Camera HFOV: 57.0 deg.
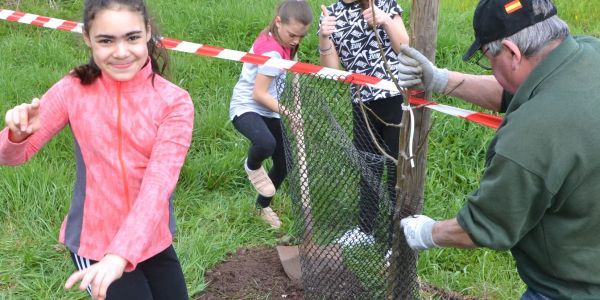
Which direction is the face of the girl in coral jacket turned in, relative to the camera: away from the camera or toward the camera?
toward the camera

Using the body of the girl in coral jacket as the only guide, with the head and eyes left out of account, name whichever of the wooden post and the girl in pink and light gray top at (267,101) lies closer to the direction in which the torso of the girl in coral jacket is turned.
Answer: the wooden post

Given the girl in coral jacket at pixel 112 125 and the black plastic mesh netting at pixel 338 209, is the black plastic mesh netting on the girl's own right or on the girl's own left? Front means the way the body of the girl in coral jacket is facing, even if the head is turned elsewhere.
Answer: on the girl's own left

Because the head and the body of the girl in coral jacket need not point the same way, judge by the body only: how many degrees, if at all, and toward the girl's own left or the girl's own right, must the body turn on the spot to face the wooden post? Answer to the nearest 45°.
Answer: approximately 90° to the girl's own left

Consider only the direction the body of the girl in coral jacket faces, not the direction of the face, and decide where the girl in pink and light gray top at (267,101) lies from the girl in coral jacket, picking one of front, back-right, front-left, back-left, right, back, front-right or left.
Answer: back-left

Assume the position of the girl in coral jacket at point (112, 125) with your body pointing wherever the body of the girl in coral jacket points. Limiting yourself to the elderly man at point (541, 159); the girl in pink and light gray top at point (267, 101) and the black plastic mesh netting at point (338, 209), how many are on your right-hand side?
0

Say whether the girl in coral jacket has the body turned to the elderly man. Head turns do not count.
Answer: no

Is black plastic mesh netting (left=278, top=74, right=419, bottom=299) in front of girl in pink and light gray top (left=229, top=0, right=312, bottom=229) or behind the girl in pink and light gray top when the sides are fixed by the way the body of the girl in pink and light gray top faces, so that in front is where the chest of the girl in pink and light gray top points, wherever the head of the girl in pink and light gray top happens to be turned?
in front

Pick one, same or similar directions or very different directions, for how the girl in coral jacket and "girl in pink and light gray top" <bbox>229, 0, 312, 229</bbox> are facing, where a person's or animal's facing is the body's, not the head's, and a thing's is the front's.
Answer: same or similar directions

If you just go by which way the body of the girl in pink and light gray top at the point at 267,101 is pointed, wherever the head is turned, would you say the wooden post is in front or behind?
in front

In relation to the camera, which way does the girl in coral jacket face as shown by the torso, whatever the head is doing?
toward the camera

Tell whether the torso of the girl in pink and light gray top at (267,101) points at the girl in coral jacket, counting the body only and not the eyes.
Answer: no

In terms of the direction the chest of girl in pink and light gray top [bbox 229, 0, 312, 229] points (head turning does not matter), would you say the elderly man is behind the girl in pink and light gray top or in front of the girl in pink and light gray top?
in front

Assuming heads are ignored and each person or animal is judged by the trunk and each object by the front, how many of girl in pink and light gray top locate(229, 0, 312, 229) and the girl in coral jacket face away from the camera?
0
